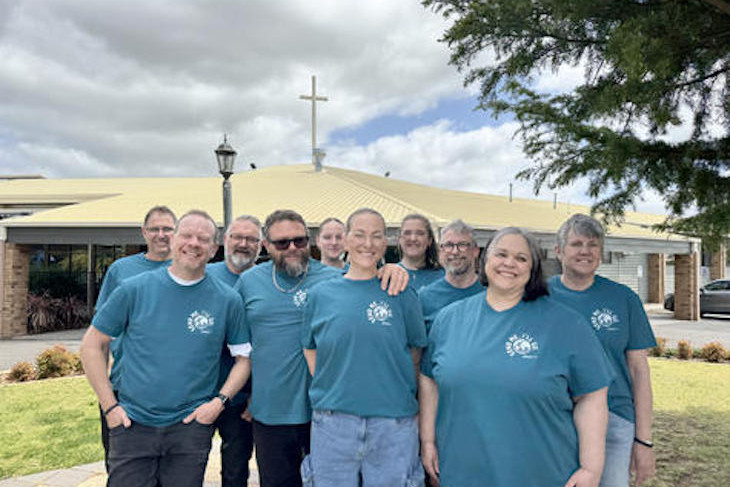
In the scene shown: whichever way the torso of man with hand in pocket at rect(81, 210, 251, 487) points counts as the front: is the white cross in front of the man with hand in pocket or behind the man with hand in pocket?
behind

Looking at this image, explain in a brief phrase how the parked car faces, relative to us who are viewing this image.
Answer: facing to the left of the viewer

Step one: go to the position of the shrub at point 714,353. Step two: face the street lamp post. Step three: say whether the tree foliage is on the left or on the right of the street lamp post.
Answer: left

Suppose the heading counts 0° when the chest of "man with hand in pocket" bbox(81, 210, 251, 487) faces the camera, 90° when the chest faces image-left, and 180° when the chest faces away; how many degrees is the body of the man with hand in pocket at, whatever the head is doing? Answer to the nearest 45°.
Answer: approximately 0°

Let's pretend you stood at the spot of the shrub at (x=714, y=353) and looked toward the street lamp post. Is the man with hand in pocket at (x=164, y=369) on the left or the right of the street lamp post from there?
left

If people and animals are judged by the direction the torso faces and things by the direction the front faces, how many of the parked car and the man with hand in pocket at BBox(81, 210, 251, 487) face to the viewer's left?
1

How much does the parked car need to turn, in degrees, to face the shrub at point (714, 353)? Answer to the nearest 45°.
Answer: approximately 90° to its left

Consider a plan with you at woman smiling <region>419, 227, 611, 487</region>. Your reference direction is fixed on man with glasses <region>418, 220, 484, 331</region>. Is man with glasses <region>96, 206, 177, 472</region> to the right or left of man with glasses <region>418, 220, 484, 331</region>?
left

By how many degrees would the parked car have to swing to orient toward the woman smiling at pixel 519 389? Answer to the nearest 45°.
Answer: approximately 90° to its left

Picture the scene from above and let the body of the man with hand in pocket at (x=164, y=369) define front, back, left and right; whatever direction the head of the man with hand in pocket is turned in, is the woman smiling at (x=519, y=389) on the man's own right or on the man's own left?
on the man's own left

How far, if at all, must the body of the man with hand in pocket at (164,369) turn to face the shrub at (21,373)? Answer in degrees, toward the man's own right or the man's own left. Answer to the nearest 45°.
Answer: approximately 180°

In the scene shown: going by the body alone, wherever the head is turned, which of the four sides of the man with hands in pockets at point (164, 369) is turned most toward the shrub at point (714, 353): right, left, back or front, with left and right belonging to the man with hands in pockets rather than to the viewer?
left
